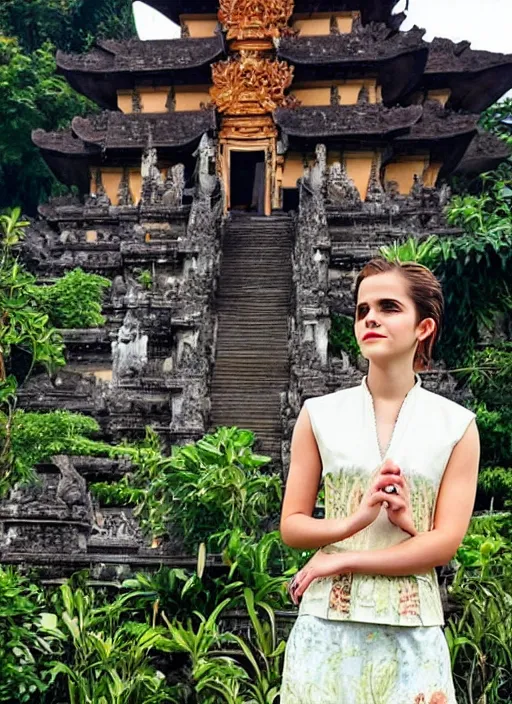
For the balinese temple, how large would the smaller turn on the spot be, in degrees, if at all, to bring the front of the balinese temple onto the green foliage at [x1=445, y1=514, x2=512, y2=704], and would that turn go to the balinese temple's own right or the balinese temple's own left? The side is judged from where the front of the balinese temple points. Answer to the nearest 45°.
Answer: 0° — it already faces it

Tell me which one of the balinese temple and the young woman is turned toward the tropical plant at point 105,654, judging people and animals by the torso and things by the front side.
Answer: the balinese temple

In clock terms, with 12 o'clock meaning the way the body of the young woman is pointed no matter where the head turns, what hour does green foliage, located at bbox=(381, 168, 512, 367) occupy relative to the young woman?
The green foliage is roughly at 6 o'clock from the young woman.

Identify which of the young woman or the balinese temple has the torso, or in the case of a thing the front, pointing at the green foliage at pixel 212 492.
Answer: the balinese temple

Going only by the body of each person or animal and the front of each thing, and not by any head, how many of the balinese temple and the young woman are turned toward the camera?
2

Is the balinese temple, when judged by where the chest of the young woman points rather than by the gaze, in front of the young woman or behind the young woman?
behind

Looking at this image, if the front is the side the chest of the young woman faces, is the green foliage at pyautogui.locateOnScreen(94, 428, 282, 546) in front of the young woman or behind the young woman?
behind

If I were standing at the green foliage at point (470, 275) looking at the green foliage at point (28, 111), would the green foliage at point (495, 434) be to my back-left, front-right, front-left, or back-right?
back-left

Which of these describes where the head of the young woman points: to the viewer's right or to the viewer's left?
to the viewer's left

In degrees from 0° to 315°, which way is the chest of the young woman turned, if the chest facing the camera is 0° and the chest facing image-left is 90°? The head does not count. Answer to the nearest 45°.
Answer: approximately 0°

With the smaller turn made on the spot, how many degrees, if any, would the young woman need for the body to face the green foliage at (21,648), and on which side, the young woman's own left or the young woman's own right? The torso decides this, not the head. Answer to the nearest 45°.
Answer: approximately 135° to the young woman's own right

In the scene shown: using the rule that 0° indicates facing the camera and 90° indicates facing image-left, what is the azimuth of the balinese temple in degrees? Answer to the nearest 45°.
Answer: approximately 0°

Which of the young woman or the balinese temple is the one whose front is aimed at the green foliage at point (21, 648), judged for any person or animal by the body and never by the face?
the balinese temple
